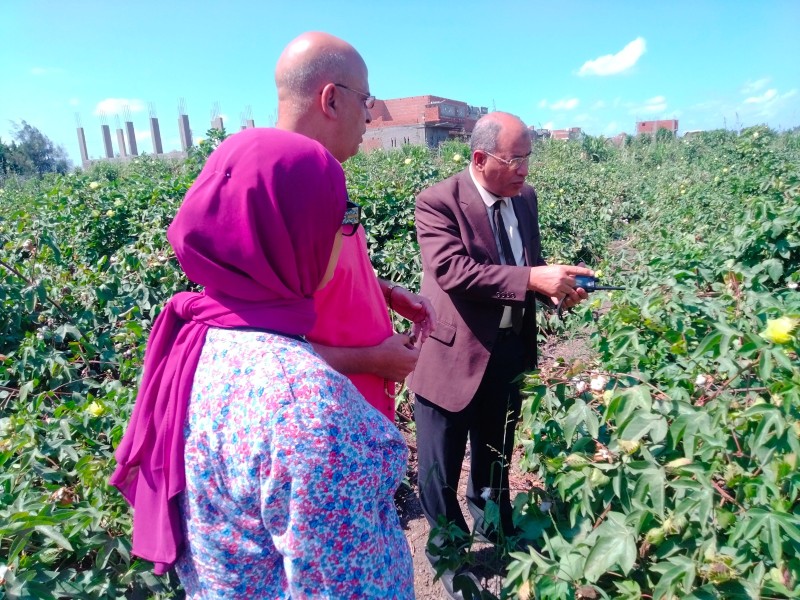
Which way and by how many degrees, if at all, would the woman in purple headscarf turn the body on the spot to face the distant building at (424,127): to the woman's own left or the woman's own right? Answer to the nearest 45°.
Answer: approximately 45° to the woman's own left

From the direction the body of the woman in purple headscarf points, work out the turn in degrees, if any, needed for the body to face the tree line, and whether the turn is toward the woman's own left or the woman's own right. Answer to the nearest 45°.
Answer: approximately 45° to the woman's own left

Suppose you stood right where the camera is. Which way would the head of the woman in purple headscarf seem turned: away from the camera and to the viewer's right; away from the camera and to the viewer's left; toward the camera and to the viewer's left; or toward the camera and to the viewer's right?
away from the camera and to the viewer's right

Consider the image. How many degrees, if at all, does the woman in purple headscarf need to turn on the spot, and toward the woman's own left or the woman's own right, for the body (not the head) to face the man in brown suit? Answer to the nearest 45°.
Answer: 0° — they already face them

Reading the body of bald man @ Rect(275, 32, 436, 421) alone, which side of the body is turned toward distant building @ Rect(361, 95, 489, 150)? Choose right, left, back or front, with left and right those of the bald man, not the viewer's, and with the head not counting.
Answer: left

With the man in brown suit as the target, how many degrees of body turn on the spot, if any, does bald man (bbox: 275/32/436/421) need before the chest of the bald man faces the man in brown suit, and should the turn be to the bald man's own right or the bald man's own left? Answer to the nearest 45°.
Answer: approximately 45° to the bald man's own left

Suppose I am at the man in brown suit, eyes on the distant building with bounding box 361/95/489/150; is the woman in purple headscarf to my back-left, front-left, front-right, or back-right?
back-left

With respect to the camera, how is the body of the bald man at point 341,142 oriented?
to the viewer's right

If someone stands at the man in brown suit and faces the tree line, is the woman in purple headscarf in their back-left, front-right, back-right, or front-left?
back-left

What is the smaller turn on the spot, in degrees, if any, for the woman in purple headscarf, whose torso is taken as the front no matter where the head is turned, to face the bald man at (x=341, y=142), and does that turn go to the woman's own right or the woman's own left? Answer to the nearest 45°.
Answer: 0° — they already face them

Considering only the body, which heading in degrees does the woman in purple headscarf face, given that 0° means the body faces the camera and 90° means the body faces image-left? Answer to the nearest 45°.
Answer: approximately 225°

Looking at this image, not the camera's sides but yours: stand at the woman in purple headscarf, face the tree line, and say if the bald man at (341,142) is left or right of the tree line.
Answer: right
